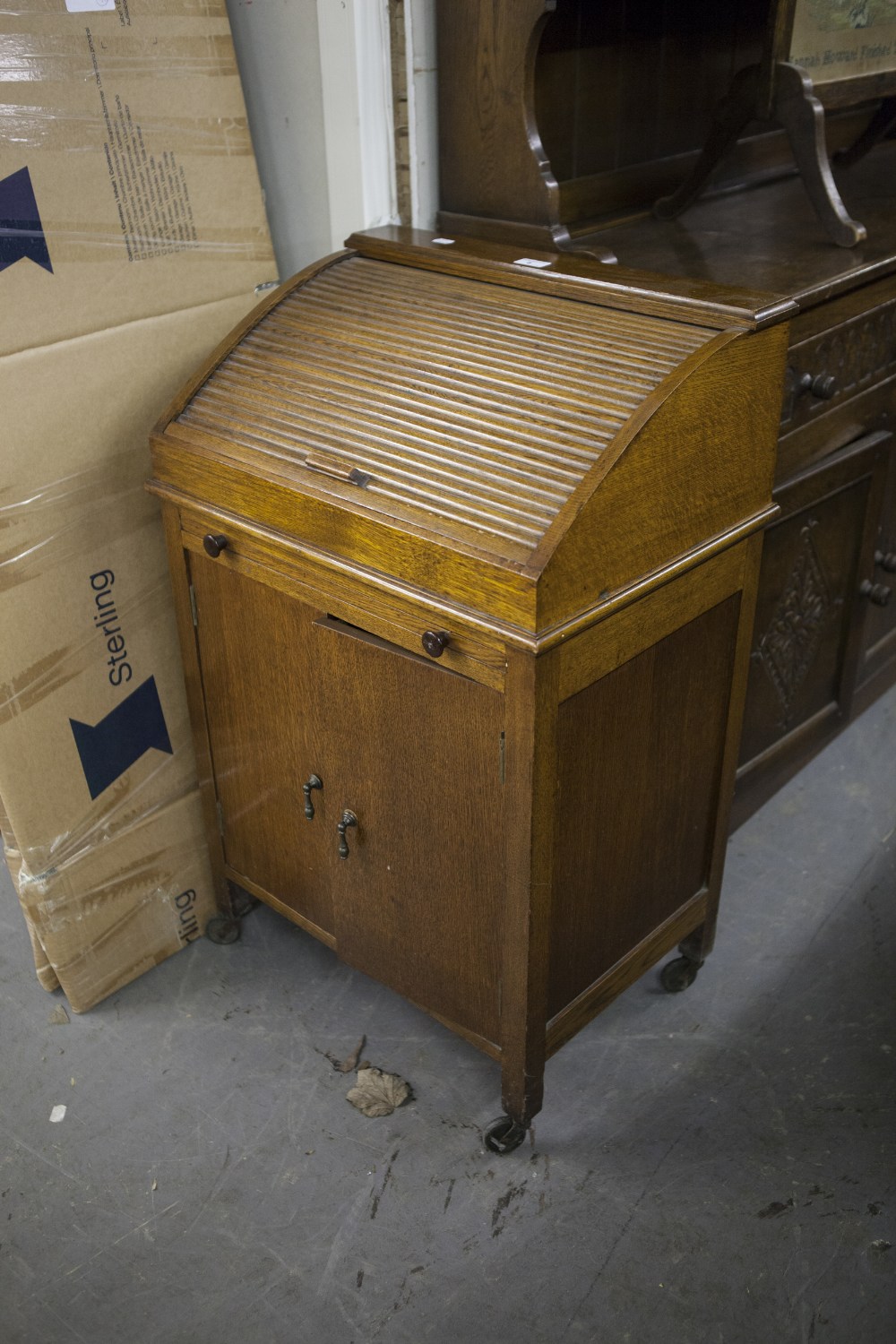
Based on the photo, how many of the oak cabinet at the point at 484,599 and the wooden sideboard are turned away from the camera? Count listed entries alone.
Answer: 0

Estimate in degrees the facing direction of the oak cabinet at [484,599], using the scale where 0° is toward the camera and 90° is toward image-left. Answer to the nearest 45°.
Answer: approximately 45°
